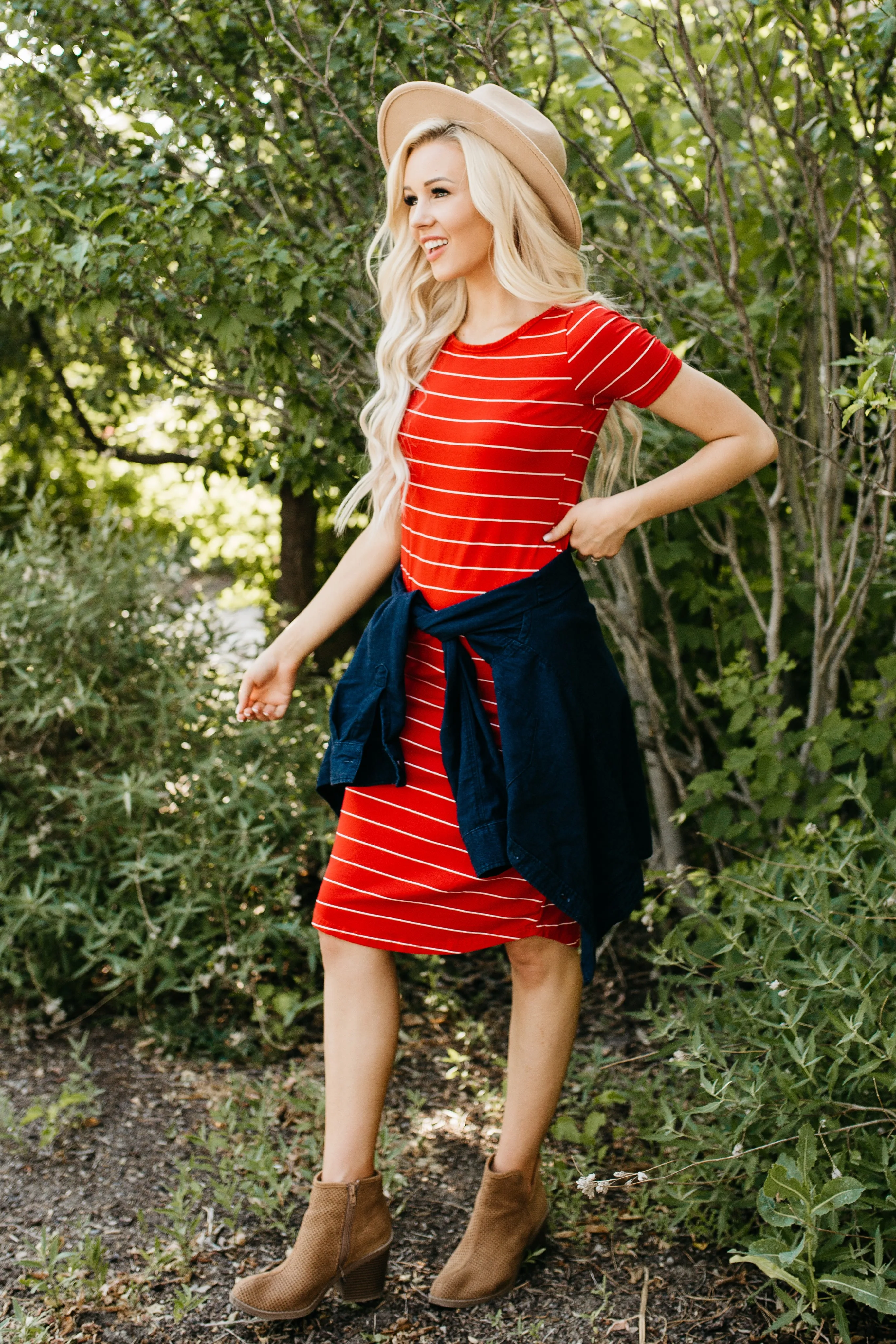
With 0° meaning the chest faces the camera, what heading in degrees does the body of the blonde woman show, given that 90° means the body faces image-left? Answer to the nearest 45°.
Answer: approximately 45°

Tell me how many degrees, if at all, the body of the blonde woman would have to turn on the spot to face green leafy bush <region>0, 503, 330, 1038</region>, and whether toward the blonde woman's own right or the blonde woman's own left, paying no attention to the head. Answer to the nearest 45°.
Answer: approximately 90° to the blonde woman's own right

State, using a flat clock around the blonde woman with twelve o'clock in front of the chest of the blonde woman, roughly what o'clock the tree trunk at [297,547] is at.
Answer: The tree trunk is roughly at 4 o'clock from the blonde woman.

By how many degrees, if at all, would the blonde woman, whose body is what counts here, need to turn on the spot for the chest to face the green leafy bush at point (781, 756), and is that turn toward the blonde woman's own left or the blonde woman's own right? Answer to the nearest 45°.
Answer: approximately 180°
